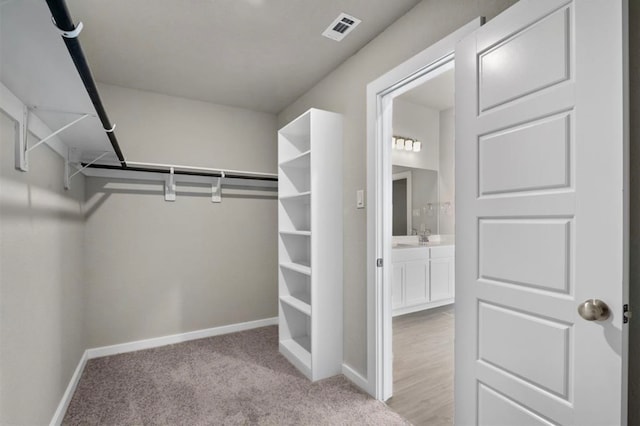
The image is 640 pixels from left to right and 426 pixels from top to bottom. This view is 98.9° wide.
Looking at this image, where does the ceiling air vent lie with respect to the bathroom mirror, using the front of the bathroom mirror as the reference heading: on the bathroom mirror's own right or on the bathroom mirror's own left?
on the bathroom mirror's own right

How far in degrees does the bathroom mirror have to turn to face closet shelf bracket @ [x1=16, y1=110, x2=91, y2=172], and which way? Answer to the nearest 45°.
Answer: approximately 90° to its right

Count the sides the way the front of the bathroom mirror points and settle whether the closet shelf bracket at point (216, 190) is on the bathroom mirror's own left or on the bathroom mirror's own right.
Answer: on the bathroom mirror's own right

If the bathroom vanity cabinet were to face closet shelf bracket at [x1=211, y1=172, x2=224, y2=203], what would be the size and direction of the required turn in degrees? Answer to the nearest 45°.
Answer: approximately 90° to its right

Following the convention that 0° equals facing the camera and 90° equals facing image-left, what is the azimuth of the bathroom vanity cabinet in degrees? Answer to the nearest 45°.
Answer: approximately 315°

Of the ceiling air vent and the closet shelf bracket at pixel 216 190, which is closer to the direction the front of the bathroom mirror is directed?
the ceiling air vent
